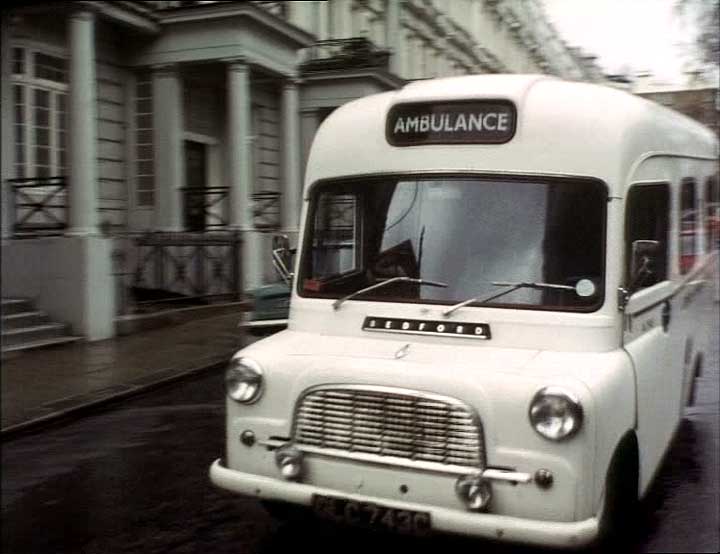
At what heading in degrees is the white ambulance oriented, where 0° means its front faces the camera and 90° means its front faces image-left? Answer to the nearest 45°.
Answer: approximately 45°
